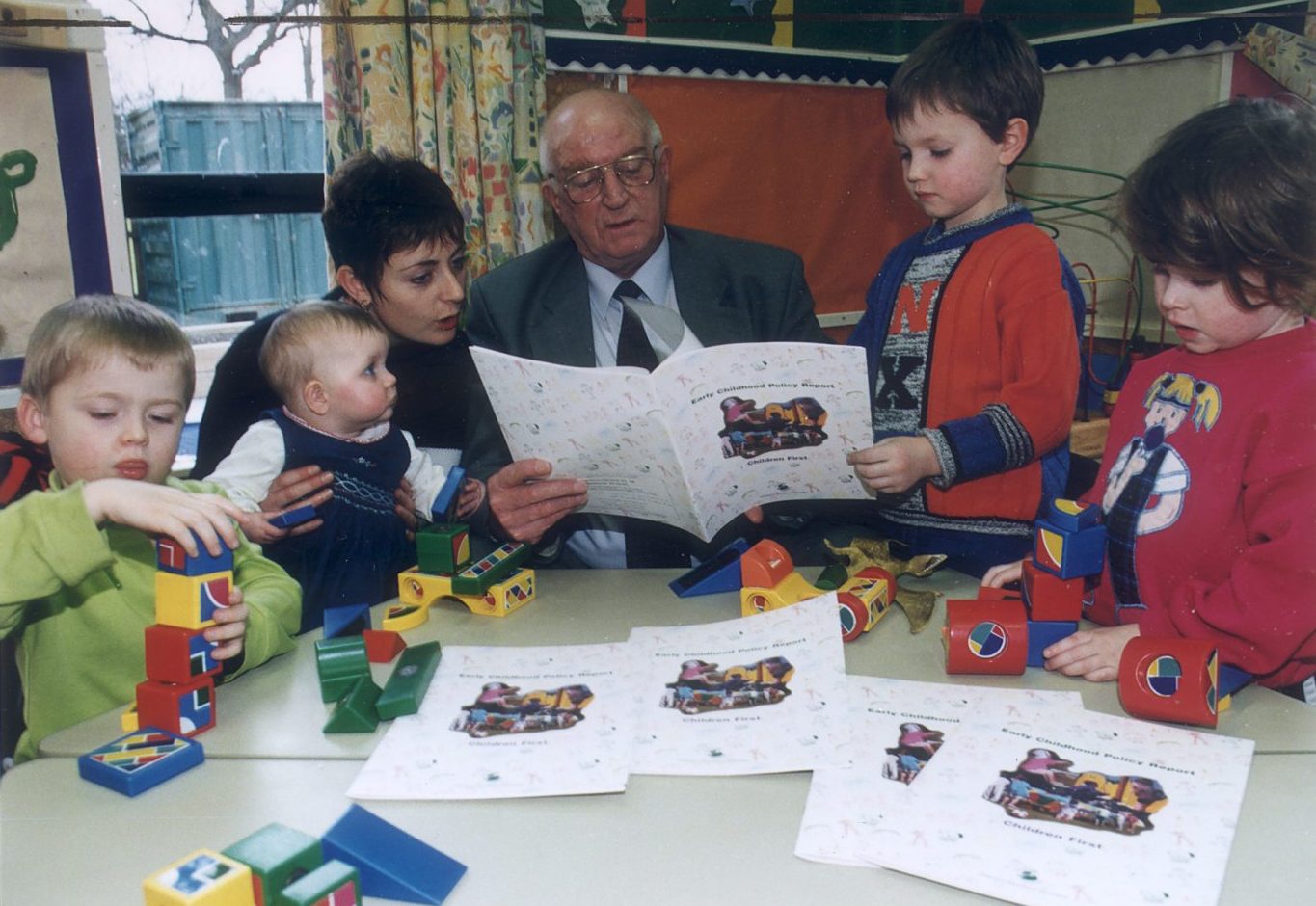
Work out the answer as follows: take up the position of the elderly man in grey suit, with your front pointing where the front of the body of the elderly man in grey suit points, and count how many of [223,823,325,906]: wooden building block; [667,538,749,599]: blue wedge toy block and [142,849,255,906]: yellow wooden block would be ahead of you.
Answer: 3

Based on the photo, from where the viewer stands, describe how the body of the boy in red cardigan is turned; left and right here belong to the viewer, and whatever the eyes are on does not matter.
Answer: facing the viewer and to the left of the viewer

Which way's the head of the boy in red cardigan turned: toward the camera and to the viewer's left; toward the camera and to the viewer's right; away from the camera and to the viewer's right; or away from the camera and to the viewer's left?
toward the camera and to the viewer's left

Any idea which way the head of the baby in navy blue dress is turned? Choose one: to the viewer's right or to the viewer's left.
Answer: to the viewer's right

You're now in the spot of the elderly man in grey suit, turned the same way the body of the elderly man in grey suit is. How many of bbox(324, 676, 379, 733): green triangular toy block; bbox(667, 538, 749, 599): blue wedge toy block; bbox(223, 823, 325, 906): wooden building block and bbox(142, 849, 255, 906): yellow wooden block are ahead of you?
4

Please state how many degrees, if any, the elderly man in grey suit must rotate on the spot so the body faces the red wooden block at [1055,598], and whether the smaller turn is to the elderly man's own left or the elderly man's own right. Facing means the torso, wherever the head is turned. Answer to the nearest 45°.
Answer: approximately 45° to the elderly man's own left

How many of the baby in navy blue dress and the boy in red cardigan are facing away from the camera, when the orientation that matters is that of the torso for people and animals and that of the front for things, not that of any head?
0

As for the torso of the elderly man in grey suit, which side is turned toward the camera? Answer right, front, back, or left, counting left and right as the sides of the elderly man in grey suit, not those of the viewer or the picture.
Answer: front

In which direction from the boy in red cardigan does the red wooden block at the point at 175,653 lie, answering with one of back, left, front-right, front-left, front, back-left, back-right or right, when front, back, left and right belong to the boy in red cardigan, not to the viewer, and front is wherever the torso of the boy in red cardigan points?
front

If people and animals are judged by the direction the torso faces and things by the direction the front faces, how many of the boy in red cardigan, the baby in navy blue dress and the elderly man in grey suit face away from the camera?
0

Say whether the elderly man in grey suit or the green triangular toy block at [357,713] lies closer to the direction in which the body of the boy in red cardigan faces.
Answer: the green triangular toy block

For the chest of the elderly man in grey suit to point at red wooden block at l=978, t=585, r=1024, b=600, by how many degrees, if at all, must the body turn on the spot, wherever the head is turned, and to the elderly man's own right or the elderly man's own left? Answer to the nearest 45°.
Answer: approximately 45° to the elderly man's own left

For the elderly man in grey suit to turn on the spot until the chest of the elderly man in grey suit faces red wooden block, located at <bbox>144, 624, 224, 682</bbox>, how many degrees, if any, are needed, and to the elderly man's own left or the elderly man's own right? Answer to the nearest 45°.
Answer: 0° — they already face it

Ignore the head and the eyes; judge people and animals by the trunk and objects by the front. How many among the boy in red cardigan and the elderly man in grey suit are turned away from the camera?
0
